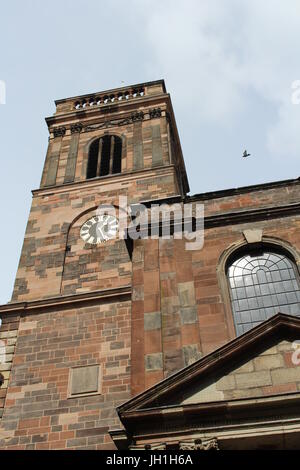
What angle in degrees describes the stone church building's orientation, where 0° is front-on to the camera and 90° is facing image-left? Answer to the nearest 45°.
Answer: approximately 0°
